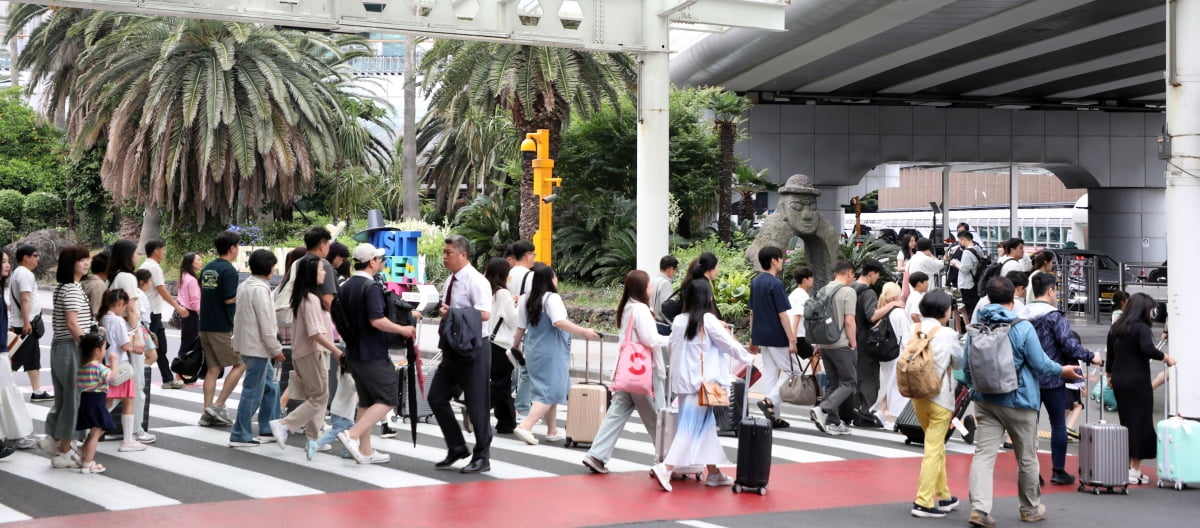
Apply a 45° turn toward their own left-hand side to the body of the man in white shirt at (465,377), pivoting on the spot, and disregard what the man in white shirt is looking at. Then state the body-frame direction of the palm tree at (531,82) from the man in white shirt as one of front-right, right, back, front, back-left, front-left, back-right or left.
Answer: back

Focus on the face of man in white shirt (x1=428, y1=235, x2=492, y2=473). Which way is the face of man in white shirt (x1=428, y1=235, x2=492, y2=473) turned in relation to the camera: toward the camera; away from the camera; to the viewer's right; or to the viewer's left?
to the viewer's left
